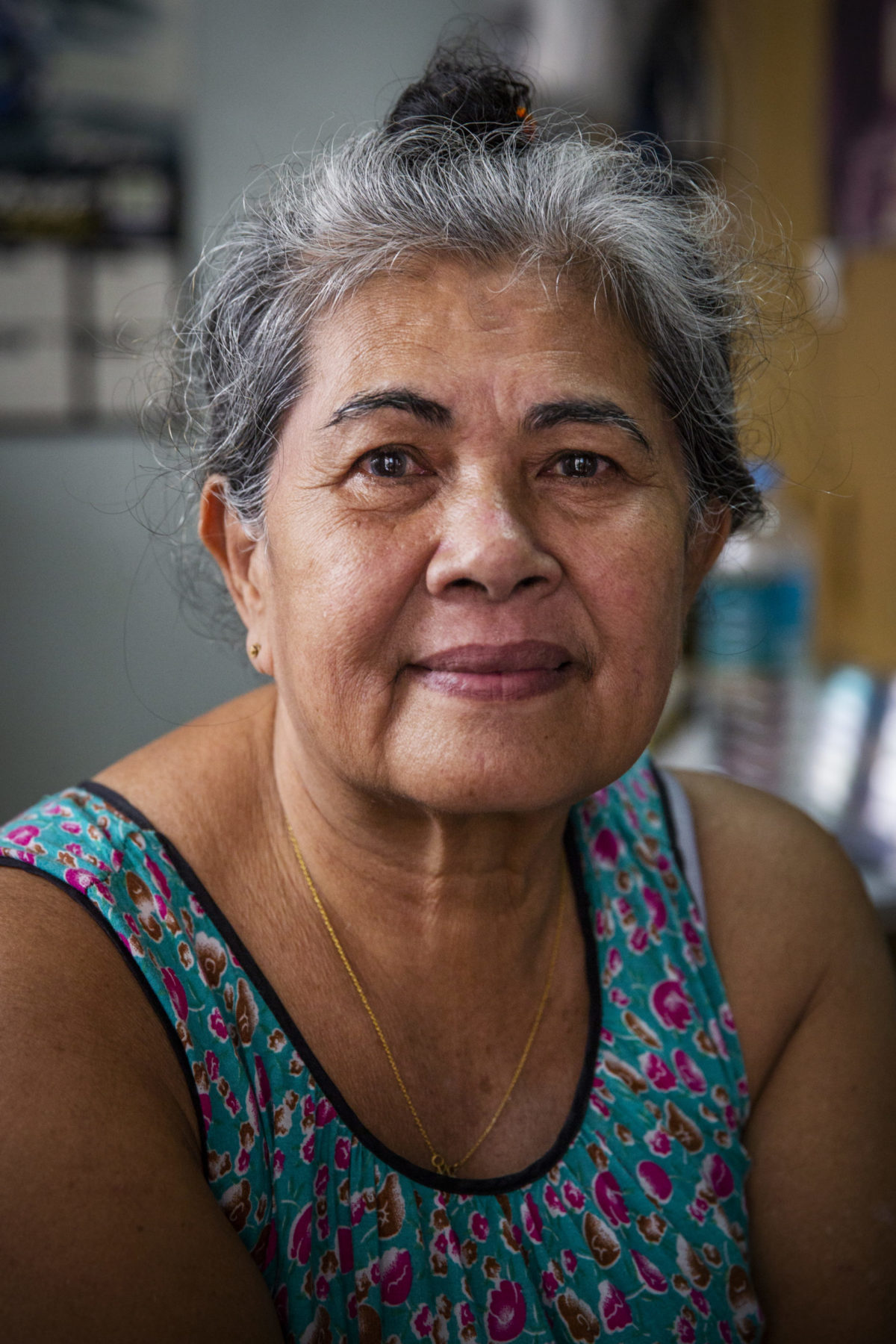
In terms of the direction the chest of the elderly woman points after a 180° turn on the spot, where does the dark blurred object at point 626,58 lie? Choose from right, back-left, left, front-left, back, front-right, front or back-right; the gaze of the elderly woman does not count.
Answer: front

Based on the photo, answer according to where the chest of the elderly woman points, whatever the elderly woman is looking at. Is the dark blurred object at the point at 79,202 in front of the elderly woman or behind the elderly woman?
behind

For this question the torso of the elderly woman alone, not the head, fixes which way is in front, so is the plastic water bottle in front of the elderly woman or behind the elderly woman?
behind

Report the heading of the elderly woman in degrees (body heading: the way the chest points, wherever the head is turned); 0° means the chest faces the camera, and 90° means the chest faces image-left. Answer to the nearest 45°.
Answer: approximately 0°
